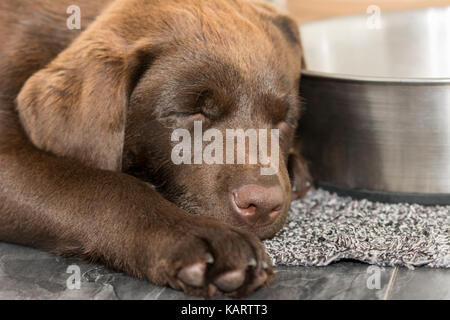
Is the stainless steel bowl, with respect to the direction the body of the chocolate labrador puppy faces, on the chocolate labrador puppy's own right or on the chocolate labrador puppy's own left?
on the chocolate labrador puppy's own left

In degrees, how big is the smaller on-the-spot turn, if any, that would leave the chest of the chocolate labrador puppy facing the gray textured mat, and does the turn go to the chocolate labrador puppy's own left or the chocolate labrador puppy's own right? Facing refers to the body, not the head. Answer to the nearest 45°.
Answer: approximately 45° to the chocolate labrador puppy's own left

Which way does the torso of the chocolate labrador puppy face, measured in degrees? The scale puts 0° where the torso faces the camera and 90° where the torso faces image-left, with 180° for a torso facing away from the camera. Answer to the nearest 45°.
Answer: approximately 315°
